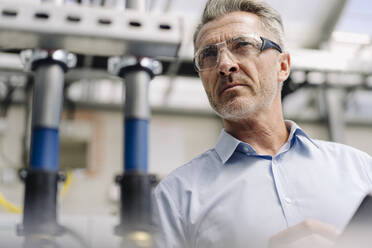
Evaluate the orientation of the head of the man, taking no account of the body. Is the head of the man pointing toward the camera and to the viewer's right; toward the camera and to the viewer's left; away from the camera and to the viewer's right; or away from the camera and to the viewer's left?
toward the camera and to the viewer's left

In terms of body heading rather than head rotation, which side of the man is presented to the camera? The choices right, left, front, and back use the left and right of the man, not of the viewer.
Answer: front
